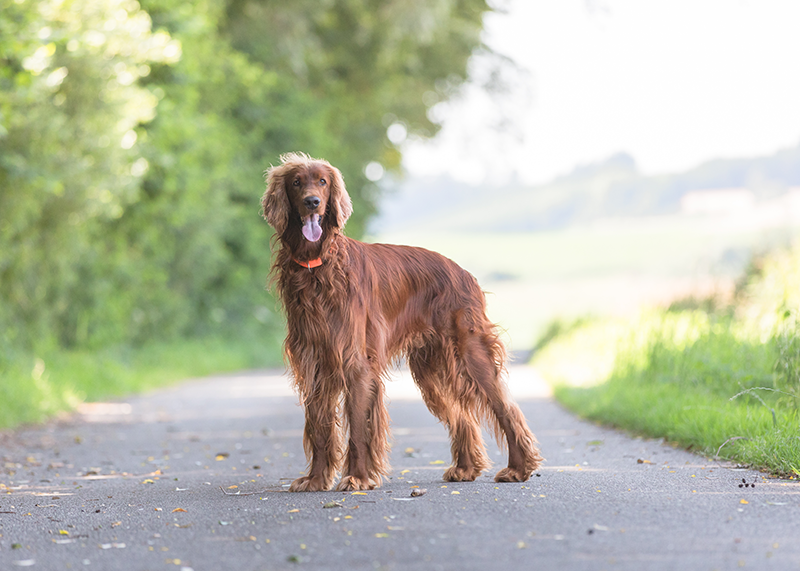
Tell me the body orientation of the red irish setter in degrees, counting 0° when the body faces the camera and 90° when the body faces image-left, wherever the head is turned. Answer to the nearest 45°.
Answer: approximately 45°
